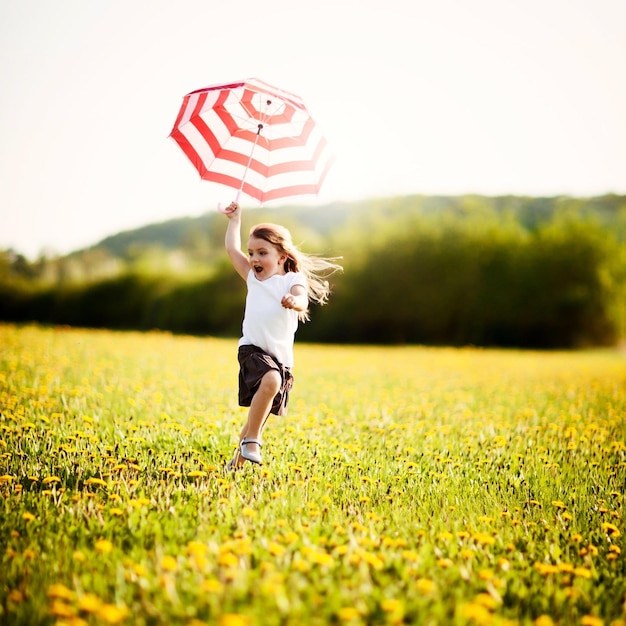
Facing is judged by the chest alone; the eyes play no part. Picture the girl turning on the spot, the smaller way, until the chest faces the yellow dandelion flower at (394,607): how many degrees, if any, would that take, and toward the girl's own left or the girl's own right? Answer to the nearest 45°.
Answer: approximately 45° to the girl's own left

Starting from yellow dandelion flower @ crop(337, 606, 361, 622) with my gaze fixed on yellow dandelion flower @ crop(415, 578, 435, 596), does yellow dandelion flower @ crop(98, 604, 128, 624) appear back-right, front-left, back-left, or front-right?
back-left

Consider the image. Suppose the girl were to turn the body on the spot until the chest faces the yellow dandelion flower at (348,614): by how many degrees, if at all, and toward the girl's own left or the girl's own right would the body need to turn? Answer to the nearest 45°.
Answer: approximately 45° to the girl's own left

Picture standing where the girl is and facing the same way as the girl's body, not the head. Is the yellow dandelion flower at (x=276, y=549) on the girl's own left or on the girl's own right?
on the girl's own left

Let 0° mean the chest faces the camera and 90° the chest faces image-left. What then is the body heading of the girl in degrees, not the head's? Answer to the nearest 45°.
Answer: approximately 45°

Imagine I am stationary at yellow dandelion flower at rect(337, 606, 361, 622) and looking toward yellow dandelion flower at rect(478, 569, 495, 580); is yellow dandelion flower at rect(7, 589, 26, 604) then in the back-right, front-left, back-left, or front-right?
back-left

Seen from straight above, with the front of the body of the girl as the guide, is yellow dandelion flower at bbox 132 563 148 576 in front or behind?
in front

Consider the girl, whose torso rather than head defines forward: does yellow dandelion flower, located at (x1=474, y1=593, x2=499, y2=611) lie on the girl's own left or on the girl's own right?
on the girl's own left

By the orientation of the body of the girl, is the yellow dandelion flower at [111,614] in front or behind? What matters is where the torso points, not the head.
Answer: in front

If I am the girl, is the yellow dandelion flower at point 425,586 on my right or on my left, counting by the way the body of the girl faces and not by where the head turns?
on my left

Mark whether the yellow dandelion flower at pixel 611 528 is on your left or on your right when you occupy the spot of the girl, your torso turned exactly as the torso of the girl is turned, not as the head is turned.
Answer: on your left

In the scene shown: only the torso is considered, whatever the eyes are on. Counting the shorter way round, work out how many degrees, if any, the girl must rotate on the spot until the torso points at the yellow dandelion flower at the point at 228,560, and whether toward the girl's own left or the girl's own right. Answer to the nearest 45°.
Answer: approximately 45° to the girl's own left

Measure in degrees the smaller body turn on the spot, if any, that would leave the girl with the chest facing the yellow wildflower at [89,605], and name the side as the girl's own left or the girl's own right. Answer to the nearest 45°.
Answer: approximately 45° to the girl's own left
